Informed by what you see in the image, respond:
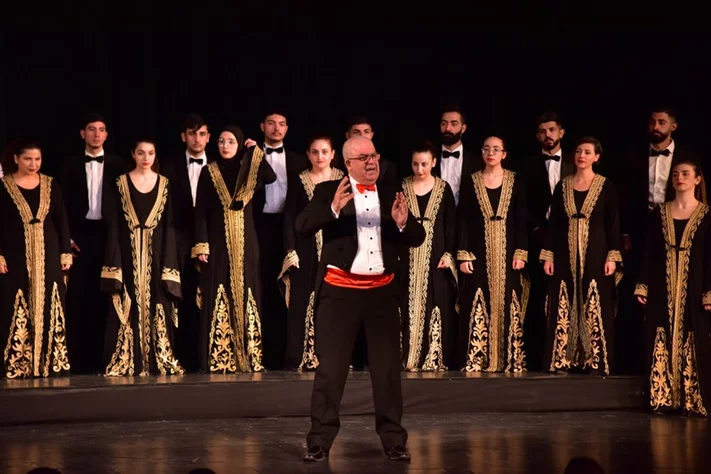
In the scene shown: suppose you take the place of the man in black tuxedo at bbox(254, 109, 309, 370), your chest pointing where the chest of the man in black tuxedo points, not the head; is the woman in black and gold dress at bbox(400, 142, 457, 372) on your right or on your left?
on your left

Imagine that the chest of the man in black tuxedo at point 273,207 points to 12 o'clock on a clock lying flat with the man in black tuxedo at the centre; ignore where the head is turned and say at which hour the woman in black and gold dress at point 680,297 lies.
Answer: The woman in black and gold dress is roughly at 10 o'clock from the man in black tuxedo.

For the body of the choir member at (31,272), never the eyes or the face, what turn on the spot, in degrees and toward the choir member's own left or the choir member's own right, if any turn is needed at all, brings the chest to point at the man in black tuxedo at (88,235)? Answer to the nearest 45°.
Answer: approximately 135° to the choir member's own left

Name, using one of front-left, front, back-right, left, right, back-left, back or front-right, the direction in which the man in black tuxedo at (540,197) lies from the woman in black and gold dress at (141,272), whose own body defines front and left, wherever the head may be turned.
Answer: left

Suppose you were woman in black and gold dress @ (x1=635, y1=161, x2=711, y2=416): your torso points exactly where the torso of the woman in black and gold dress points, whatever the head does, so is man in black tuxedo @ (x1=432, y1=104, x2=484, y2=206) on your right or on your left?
on your right

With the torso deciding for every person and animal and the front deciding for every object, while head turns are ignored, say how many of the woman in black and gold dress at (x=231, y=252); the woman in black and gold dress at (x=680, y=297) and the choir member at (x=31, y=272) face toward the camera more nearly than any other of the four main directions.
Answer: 3

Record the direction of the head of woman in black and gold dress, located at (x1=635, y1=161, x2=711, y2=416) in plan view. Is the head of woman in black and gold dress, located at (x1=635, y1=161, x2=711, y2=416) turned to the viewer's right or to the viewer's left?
to the viewer's left

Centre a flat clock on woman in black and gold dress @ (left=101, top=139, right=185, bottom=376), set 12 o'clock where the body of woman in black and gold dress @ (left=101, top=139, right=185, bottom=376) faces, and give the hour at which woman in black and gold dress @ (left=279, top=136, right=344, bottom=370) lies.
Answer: woman in black and gold dress @ (left=279, top=136, right=344, bottom=370) is roughly at 9 o'clock from woman in black and gold dress @ (left=101, top=139, right=185, bottom=376).

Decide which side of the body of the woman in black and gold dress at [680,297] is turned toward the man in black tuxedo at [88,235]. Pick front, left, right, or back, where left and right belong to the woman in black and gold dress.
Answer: right

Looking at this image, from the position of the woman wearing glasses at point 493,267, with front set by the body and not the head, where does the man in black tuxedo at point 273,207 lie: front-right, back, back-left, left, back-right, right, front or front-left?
right

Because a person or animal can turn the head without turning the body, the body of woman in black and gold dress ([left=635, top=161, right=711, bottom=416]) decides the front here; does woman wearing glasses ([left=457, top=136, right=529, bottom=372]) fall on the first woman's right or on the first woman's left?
on the first woman's right

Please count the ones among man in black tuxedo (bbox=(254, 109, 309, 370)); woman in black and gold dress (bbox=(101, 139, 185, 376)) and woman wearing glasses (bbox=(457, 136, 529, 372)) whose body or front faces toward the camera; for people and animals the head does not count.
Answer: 3

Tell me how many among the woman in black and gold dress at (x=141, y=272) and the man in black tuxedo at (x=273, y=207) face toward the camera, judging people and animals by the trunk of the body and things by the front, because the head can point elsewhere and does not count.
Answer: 2

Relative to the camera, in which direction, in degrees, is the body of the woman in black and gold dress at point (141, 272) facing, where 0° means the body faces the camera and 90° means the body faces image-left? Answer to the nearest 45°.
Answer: approximately 0°
